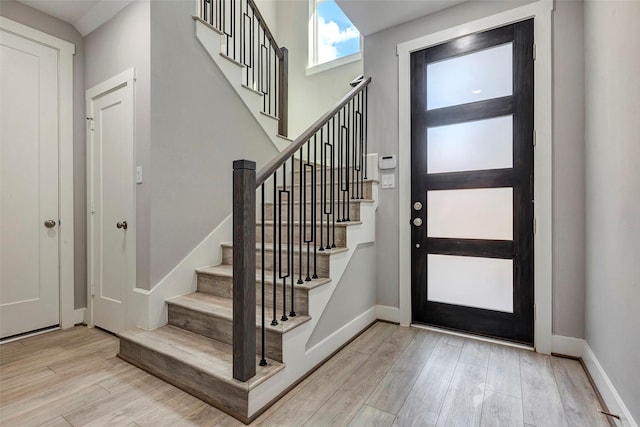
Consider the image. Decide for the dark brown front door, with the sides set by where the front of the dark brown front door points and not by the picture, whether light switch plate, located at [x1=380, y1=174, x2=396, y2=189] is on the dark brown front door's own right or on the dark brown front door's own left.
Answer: on the dark brown front door's own right

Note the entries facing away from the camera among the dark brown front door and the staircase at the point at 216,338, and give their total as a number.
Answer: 0

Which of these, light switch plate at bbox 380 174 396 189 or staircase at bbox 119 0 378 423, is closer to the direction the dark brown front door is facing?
the staircase

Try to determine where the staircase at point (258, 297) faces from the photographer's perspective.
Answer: facing the viewer and to the left of the viewer

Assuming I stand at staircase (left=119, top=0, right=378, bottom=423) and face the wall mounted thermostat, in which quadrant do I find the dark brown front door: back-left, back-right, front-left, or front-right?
front-right

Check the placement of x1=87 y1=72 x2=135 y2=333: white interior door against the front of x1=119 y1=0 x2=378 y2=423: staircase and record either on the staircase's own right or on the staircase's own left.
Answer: on the staircase's own right

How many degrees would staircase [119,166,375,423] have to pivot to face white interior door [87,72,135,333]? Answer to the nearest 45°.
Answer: approximately 90° to its right

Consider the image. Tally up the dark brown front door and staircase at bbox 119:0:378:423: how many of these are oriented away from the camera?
0

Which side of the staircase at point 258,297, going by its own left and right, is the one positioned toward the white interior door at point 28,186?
right
